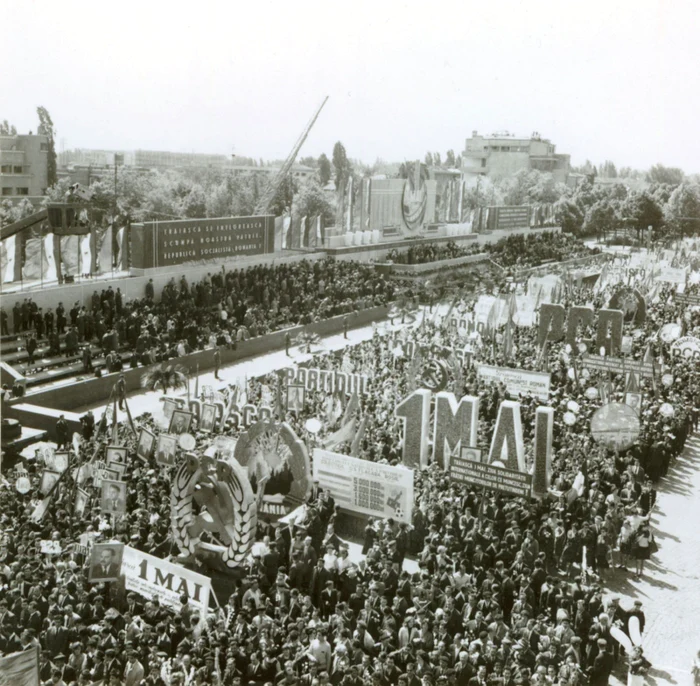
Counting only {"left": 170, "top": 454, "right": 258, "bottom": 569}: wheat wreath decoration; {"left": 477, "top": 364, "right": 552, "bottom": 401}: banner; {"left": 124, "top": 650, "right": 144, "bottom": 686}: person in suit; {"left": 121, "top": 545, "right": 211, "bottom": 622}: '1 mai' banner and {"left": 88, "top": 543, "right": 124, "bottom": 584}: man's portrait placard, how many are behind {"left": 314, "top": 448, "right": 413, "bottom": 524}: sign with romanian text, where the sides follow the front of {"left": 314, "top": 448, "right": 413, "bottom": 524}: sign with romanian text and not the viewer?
1

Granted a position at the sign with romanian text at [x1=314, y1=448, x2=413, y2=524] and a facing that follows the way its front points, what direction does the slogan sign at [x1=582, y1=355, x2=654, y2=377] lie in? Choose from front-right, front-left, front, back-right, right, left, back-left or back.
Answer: back

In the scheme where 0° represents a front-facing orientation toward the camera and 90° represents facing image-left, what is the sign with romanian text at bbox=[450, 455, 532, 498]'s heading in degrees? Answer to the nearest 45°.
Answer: approximately 45°

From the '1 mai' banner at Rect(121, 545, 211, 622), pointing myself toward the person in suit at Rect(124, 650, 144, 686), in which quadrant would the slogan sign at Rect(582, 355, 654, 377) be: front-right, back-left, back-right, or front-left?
back-left

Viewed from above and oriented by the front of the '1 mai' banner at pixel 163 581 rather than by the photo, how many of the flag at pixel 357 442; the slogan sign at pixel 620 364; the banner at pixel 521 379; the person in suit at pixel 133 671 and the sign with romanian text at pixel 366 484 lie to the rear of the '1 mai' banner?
4

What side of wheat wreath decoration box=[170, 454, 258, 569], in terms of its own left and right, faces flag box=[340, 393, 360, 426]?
back

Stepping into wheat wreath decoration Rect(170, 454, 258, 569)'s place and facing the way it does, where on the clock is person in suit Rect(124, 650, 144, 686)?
The person in suit is roughly at 11 o'clock from the wheat wreath decoration.

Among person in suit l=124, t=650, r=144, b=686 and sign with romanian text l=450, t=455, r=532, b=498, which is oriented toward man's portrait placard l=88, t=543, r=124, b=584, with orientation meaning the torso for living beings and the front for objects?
the sign with romanian text

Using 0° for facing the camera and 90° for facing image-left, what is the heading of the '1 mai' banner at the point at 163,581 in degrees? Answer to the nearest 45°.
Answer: approximately 45°

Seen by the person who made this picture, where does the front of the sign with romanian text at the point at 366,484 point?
facing the viewer and to the left of the viewer

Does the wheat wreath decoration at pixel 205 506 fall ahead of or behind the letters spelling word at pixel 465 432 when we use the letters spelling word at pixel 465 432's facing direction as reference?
ahead

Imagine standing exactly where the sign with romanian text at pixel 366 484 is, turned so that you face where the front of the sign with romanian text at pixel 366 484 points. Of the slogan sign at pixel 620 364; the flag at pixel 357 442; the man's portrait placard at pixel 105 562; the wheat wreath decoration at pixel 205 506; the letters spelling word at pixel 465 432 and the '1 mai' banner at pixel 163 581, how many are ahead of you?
3

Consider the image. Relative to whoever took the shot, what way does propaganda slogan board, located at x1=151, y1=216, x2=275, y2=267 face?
facing the viewer and to the right of the viewer

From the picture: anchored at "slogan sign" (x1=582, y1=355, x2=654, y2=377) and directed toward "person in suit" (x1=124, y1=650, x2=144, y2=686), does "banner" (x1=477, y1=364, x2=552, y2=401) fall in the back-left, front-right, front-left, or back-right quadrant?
front-right
